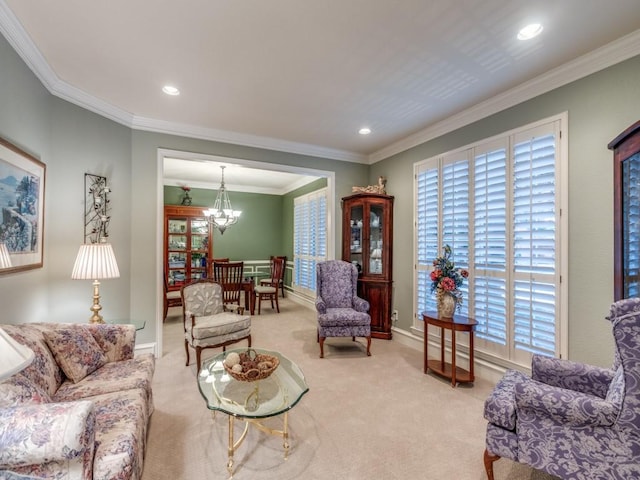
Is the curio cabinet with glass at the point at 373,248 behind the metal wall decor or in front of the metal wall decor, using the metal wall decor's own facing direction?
in front

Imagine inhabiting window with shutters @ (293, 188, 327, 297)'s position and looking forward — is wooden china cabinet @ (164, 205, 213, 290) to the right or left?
on its right

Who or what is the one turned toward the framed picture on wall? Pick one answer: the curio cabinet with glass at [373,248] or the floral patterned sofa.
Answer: the curio cabinet with glass

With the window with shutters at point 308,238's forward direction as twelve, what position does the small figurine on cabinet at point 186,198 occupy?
The small figurine on cabinet is roughly at 2 o'clock from the window with shutters.

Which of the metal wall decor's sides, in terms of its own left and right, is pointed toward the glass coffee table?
front

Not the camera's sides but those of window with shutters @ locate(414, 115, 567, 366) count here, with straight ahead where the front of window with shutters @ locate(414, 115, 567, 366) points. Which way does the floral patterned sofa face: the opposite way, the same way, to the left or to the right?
the opposite way

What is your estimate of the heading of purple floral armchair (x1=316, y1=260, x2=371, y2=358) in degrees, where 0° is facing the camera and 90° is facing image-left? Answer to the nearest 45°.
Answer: approximately 0°

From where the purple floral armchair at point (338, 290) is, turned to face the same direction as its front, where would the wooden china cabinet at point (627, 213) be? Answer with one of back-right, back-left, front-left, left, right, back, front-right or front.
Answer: front-left

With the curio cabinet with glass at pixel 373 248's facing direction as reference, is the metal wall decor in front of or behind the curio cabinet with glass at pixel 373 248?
in front

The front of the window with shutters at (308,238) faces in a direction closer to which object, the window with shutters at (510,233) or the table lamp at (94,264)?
the table lamp

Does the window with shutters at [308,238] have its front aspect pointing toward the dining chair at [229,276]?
yes

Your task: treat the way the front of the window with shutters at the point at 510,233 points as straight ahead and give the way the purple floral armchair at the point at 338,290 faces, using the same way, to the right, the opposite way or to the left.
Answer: to the left

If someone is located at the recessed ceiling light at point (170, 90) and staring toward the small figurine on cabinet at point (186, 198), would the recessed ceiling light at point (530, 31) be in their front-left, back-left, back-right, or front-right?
back-right

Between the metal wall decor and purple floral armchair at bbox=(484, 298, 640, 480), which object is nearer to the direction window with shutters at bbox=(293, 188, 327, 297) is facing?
the metal wall decor

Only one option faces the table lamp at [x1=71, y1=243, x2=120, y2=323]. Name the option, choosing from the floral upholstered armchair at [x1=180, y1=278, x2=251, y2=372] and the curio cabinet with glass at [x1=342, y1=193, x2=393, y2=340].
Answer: the curio cabinet with glass

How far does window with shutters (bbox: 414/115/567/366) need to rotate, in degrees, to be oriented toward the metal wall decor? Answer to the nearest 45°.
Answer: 0° — it already faces it
